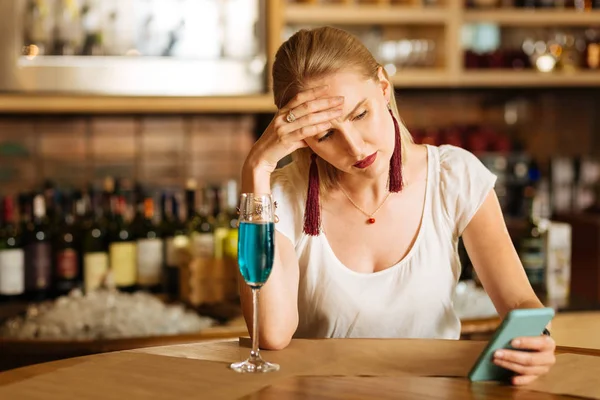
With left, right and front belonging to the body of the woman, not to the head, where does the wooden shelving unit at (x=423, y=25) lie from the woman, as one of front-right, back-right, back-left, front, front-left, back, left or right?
back

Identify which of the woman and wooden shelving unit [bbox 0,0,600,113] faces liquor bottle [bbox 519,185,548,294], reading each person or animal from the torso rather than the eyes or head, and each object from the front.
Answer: the wooden shelving unit

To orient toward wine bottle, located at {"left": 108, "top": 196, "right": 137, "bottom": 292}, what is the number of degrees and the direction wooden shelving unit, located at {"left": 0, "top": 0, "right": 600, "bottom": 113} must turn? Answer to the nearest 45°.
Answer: approximately 45° to its right

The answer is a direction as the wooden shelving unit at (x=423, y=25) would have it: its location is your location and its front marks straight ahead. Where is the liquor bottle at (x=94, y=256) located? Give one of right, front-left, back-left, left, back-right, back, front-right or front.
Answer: front-right

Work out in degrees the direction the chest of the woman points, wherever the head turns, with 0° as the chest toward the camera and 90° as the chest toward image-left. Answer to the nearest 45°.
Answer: approximately 0°

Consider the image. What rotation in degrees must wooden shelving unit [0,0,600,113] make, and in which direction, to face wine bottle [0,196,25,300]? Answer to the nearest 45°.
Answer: approximately 45° to its right

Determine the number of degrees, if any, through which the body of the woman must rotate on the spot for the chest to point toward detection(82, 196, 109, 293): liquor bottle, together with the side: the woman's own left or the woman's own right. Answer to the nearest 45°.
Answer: approximately 135° to the woman's own right

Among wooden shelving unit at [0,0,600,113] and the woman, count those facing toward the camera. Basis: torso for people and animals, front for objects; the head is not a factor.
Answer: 2

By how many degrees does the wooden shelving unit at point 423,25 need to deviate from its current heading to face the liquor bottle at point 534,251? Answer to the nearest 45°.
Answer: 0° — it already faces it
